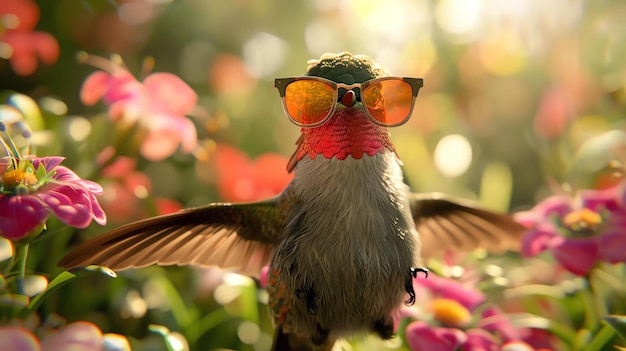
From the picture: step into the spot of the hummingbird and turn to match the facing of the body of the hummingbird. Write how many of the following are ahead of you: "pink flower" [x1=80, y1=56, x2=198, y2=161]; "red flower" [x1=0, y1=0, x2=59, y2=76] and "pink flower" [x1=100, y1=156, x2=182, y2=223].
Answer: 0

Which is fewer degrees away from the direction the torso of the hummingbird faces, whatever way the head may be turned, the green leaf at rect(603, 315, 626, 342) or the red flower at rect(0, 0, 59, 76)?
the green leaf

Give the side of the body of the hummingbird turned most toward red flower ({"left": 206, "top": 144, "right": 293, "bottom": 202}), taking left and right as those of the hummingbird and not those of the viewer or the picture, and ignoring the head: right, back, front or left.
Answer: back

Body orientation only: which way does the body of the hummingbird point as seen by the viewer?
toward the camera

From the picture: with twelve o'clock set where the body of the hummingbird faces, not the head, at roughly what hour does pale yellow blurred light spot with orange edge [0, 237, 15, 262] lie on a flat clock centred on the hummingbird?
The pale yellow blurred light spot with orange edge is roughly at 3 o'clock from the hummingbird.

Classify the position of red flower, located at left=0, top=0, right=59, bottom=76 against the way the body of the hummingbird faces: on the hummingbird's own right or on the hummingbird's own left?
on the hummingbird's own right

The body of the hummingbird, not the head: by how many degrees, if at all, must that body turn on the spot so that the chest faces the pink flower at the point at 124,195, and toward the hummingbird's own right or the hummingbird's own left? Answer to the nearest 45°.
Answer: approximately 135° to the hummingbird's own right

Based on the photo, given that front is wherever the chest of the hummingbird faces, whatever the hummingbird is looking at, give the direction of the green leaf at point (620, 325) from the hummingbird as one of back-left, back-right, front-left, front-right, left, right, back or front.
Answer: left
